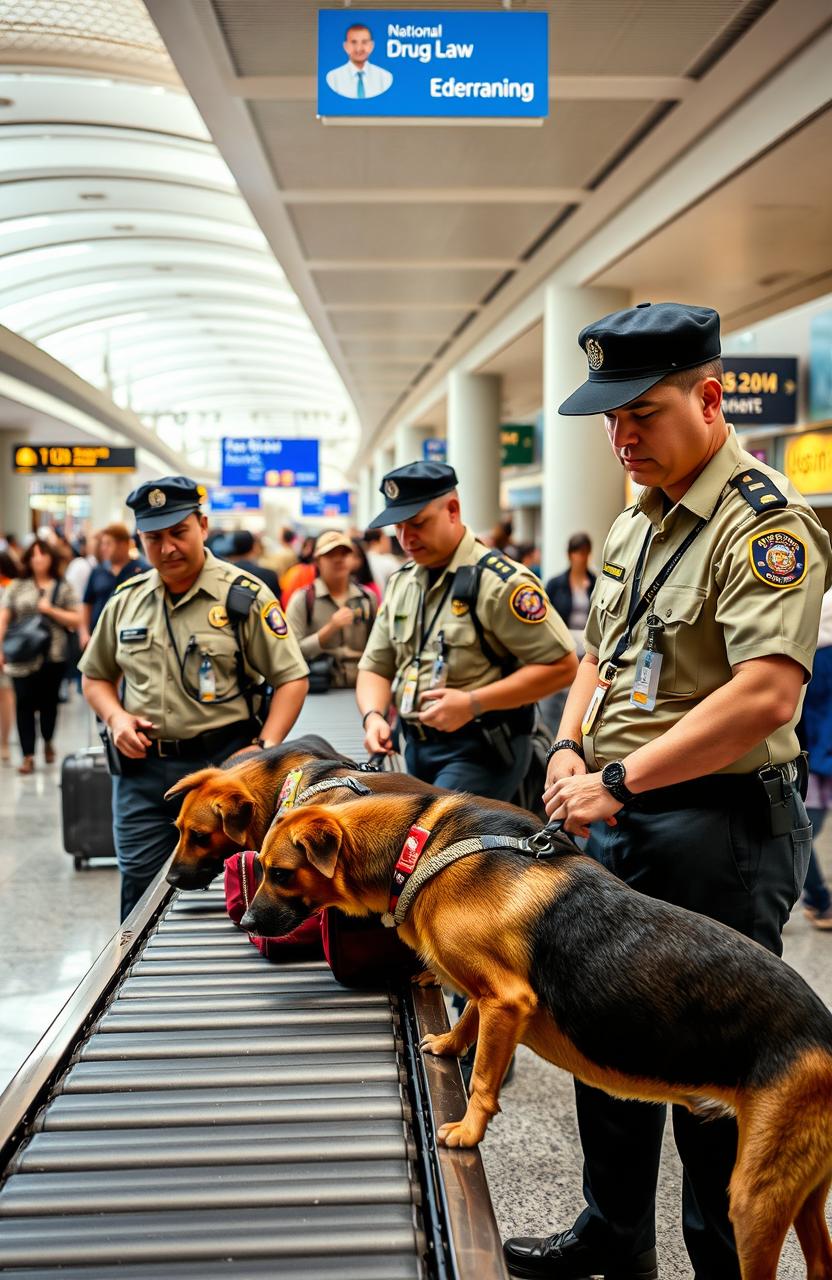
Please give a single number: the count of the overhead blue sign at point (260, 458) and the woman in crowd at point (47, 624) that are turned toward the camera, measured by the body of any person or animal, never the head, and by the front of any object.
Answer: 2

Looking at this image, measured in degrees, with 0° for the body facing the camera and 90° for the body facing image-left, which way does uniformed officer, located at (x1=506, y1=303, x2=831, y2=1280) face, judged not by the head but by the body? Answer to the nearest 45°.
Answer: approximately 45°

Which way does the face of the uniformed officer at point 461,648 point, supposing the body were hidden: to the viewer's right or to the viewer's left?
to the viewer's left

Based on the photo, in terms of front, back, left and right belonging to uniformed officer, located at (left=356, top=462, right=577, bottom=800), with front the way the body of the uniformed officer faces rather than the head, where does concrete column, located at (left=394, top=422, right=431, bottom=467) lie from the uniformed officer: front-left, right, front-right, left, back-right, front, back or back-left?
back-right

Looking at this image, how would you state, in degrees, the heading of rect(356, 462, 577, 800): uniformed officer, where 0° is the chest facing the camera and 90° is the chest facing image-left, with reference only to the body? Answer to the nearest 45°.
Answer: approximately 45°

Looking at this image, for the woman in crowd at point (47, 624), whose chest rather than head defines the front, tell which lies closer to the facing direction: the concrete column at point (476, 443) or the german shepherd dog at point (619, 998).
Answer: the german shepherd dog
